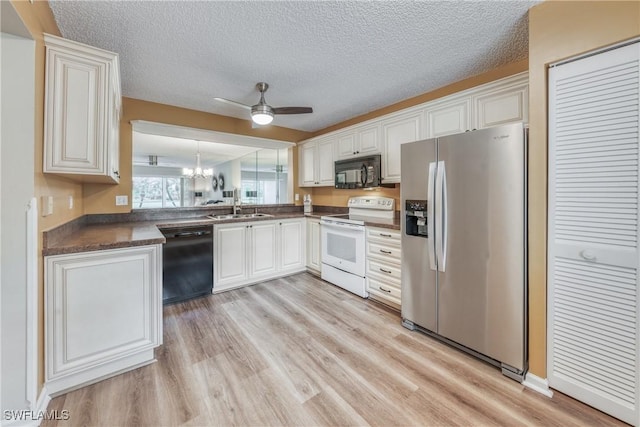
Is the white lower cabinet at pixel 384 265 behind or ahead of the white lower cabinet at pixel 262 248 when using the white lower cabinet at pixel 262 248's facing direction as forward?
ahead

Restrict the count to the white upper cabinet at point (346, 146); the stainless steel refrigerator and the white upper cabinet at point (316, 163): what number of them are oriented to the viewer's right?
0

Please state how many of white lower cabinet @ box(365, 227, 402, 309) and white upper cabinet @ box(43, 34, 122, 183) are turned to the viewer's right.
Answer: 1

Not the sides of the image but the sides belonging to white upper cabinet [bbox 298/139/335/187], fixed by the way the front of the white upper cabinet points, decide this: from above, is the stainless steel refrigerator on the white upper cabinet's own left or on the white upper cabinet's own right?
on the white upper cabinet's own left

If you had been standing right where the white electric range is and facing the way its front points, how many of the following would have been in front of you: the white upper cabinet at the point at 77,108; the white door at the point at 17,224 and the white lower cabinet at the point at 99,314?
3

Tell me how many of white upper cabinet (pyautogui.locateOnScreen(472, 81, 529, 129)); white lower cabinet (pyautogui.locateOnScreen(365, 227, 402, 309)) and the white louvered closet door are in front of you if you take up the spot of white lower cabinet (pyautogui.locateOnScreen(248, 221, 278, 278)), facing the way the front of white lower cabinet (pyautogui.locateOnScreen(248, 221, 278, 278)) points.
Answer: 3

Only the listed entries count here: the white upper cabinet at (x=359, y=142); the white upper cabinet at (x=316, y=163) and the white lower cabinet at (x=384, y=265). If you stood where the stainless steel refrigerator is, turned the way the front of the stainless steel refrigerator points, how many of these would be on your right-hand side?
3

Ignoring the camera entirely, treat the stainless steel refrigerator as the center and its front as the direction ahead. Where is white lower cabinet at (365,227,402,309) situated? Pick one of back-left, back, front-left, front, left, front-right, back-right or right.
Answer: right

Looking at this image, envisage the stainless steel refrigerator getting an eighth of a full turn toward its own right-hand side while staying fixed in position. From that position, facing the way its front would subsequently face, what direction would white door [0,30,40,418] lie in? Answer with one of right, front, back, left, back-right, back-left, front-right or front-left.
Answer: front-left

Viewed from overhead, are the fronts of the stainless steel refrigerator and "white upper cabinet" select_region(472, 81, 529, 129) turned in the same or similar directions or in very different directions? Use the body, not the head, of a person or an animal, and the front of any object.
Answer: same or similar directions

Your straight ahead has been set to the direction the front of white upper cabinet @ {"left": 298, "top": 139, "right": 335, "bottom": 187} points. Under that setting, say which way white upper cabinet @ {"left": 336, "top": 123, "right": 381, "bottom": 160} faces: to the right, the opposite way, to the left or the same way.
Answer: the same way

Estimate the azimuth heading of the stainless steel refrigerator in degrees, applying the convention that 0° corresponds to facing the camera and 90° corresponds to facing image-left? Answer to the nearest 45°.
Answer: approximately 45°

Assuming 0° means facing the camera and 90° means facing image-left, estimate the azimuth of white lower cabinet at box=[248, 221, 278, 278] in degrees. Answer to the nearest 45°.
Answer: approximately 315°

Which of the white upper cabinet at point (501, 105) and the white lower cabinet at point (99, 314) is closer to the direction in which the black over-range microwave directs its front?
the white lower cabinet

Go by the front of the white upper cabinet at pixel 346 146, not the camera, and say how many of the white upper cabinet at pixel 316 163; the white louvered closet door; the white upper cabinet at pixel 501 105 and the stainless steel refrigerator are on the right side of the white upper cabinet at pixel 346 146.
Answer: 1

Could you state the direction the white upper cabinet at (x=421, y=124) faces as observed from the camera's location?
facing the viewer and to the left of the viewer
